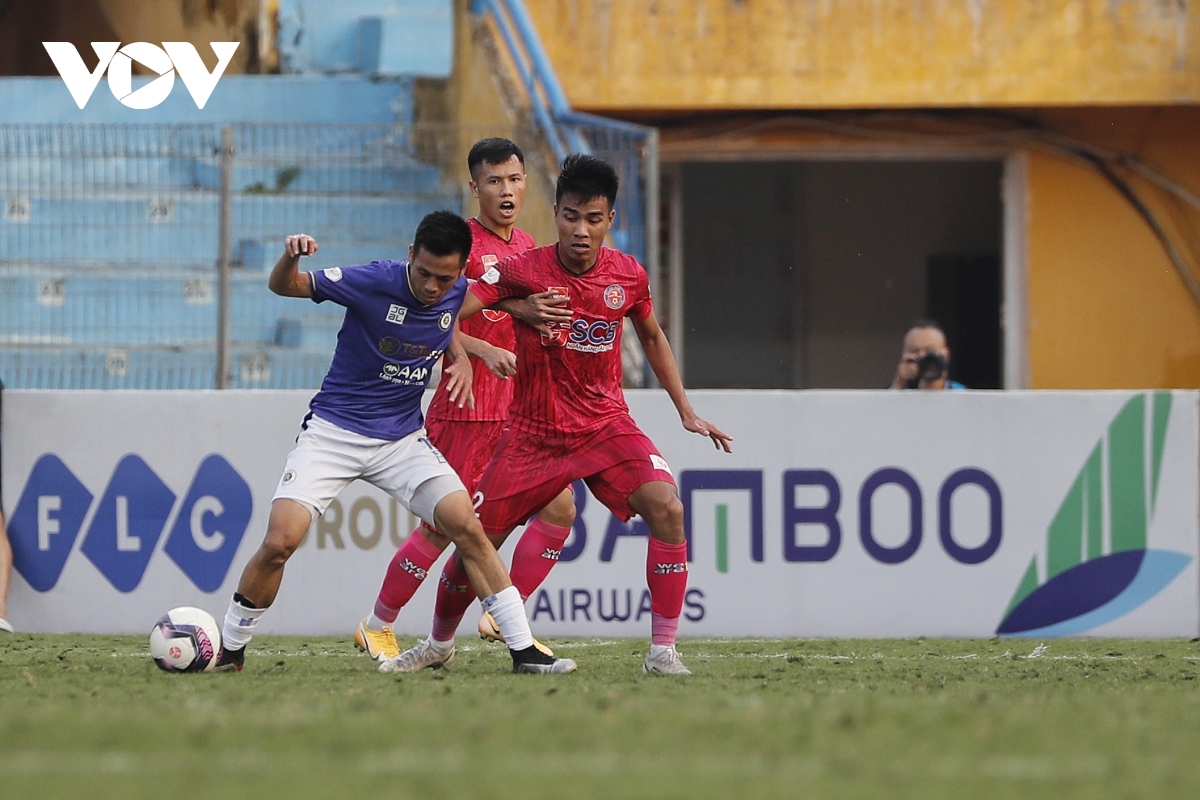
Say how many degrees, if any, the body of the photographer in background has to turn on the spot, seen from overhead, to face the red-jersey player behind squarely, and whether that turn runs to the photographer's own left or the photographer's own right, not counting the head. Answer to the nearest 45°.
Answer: approximately 45° to the photographer's own right

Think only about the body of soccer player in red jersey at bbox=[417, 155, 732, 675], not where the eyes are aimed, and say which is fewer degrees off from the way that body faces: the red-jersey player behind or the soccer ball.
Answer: the soccer ball

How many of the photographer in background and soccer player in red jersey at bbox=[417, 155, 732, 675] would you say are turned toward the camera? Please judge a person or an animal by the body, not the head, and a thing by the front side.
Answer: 2

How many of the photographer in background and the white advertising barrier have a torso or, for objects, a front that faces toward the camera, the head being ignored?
2

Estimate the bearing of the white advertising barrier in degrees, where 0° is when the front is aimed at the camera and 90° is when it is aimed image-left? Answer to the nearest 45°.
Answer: approximately 0°

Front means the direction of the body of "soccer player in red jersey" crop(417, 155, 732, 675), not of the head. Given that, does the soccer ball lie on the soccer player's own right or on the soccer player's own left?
on the soccer player's own right
